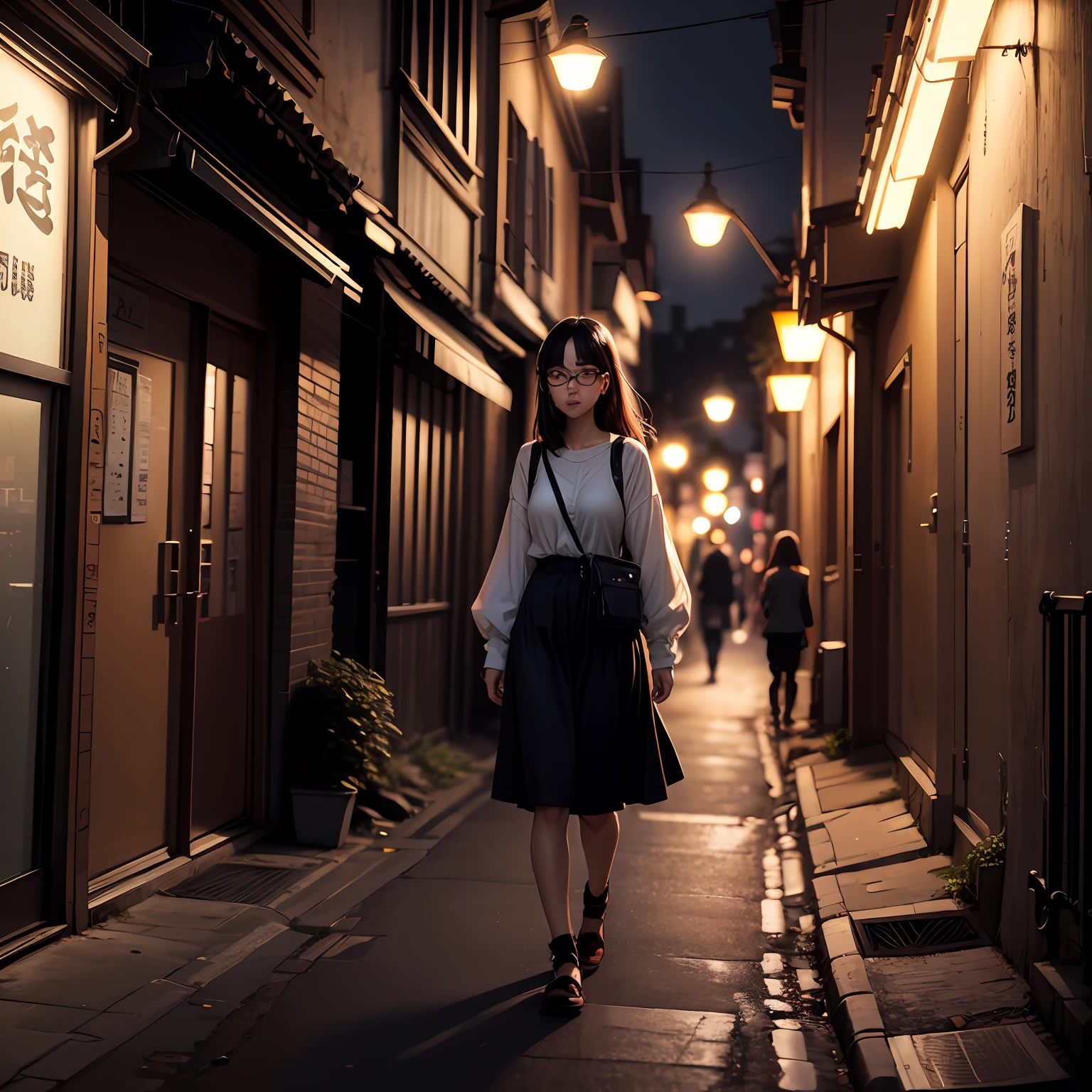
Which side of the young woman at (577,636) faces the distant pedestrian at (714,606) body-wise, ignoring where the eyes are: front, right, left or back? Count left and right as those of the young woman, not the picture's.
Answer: back

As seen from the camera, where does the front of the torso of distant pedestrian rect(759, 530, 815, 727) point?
away from the camera

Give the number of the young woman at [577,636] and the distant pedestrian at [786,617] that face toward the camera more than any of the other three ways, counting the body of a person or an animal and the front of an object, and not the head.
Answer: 1

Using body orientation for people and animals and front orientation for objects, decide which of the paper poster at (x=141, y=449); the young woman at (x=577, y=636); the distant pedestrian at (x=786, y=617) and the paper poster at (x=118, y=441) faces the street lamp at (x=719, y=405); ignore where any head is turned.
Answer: the distant pedestrian

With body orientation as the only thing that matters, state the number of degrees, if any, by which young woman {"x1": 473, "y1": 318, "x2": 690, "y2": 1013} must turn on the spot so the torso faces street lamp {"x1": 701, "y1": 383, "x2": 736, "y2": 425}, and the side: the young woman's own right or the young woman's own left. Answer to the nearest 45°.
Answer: approximately 180°

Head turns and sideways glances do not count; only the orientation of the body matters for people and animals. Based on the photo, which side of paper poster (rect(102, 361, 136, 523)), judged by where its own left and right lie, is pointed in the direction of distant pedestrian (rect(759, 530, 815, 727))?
left

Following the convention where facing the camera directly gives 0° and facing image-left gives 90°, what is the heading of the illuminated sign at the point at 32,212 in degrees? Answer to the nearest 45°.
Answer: approximately 315°

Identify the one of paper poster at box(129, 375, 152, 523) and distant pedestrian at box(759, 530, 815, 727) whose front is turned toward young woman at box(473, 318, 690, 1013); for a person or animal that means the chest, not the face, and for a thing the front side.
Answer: the paper poster

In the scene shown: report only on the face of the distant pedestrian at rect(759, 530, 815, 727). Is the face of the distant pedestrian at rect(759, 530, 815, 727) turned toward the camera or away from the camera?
away from the camera

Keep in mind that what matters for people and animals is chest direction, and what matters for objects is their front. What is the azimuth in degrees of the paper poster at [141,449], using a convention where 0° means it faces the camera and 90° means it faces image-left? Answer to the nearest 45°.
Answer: approximately 315°

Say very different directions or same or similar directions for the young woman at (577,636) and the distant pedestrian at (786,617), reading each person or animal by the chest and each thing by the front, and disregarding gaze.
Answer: very different directions
